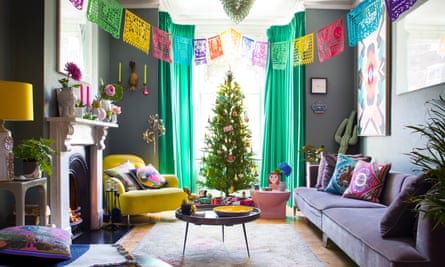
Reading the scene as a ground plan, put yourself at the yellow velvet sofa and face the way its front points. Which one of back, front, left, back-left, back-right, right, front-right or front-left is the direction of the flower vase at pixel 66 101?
right

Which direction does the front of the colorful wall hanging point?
to the viewer's left

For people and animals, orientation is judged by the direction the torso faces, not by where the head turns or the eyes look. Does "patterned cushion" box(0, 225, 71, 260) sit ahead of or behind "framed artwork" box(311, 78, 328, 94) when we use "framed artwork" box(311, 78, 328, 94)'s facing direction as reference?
ahead

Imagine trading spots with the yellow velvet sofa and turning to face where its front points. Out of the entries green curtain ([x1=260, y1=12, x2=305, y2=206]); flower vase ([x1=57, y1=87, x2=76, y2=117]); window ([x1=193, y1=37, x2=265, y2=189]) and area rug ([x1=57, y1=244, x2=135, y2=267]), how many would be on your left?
2

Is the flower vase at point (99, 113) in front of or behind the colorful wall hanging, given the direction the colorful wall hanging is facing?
in front

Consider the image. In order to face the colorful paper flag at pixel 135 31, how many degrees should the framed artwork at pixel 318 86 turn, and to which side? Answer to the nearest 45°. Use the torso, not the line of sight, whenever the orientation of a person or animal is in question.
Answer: approximately 45° to its right

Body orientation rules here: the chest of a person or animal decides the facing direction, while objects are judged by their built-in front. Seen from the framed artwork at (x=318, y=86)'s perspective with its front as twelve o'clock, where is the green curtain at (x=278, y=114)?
The green curtain is roughly at 4 o'clock from the framed artwork.

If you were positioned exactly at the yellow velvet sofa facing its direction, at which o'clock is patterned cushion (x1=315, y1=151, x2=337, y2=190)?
The patterned cushion is roughly at 11 o'clock from the yellow velvet sofa.

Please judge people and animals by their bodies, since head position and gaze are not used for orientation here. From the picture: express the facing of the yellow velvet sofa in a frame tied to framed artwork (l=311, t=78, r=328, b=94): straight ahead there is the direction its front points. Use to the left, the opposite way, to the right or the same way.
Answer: to the left

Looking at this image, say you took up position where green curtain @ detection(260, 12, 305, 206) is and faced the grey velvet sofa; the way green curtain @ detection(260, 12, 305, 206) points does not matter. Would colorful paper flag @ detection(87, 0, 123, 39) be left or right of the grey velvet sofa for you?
right

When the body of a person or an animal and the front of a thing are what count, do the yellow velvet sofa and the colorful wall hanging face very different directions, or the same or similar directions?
very different directions

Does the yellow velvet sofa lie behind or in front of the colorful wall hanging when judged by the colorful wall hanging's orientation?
in front
